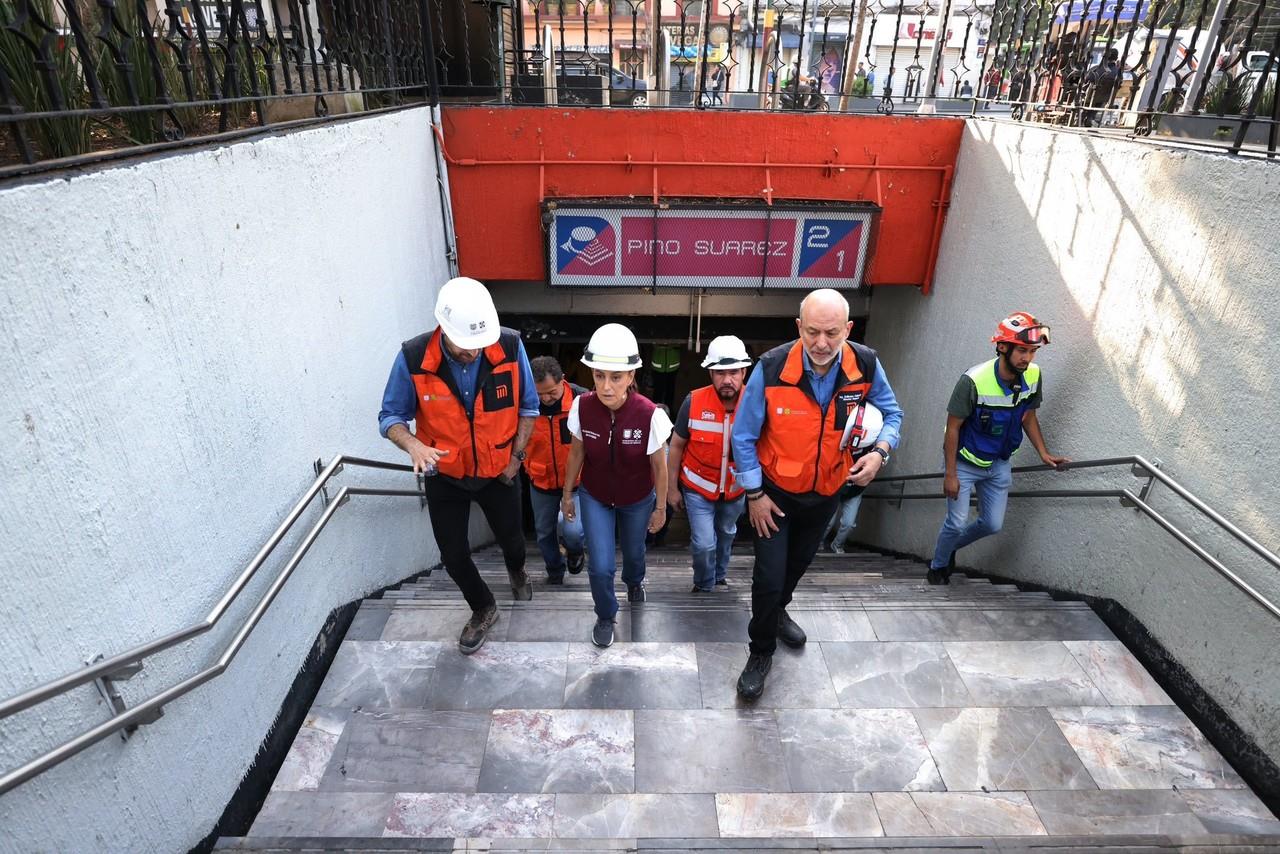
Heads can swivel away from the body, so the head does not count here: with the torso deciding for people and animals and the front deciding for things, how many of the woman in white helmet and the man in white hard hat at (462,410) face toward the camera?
2

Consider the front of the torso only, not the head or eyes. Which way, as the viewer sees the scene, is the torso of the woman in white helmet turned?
toward the camera

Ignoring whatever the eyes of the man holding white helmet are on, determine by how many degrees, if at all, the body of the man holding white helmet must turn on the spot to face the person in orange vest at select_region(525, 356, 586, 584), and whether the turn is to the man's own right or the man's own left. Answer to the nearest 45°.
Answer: approximately 135° to the man's own right

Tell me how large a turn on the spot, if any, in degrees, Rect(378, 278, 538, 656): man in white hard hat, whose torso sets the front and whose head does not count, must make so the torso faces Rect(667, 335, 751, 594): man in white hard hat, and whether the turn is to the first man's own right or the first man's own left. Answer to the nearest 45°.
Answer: approximately 90° to the first man's own left

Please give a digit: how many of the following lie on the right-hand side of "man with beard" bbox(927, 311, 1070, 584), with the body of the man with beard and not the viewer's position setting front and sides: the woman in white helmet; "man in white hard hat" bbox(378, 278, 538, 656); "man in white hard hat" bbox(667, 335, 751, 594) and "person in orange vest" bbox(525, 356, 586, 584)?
4

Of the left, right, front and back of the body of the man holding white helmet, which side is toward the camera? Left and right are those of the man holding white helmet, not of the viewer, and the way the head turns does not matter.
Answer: front

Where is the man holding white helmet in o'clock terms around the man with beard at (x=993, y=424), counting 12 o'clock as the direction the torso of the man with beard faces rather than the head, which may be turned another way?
The man holding white helmet is roughly at 2 o'clock from the man with beard.

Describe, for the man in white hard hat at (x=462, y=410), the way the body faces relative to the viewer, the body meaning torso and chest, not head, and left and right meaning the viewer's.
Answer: facing the viewer

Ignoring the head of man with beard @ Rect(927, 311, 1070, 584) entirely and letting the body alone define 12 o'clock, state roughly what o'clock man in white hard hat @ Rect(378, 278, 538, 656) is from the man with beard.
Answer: The man in white hard hat is roughly at 3 o'clock from the man with beard.

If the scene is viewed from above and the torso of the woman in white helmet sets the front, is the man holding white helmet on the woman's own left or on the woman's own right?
on the woman's own left

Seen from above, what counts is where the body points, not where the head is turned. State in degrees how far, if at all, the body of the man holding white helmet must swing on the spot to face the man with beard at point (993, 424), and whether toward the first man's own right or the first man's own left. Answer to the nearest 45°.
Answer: approximately 135° to the first man's own left
